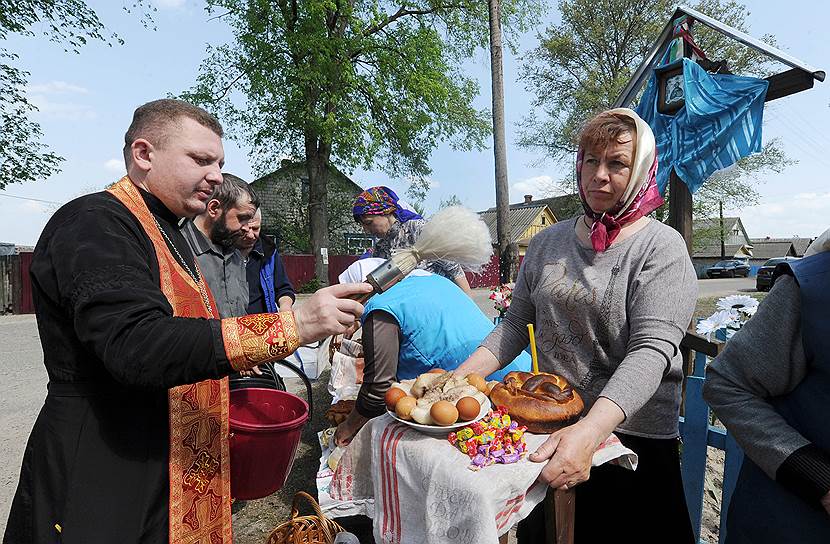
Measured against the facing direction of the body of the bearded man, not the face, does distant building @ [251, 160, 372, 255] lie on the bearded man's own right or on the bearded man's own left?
on the bearded man's own left

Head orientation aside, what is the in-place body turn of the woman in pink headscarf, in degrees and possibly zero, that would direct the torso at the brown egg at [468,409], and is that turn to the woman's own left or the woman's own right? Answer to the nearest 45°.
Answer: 0° — they already face it

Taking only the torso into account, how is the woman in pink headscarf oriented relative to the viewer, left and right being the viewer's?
facing the viewer and to the left of the viewer

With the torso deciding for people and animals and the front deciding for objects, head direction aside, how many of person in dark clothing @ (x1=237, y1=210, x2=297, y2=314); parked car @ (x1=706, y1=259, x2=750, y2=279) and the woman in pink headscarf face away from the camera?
0

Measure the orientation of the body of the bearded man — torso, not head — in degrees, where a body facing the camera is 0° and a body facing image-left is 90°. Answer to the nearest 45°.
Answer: approximately 315°

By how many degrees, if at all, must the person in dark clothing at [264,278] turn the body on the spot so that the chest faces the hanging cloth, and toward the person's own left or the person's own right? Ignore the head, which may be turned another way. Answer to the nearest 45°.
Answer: approximately 135° to the person's own left

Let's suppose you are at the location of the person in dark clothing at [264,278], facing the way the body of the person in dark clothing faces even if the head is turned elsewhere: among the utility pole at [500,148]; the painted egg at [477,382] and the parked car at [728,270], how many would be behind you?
2

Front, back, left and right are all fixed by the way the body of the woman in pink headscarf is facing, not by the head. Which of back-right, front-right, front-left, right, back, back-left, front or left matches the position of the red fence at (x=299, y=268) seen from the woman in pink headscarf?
right

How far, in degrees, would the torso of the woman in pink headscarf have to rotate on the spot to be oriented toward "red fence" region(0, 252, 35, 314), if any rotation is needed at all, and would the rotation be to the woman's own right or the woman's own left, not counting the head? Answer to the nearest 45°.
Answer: approximately 90° to the woman's own right

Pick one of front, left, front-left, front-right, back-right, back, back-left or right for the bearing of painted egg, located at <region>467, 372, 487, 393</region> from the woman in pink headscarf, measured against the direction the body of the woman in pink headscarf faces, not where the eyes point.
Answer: front-right

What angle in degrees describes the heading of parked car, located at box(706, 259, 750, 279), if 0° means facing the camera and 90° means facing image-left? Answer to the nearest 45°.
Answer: approximately 45°

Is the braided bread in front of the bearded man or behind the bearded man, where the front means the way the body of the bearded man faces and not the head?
in front

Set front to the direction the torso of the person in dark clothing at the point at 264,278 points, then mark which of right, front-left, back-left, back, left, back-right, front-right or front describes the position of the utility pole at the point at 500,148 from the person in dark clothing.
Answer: back

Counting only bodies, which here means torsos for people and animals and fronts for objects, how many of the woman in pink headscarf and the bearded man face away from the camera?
0

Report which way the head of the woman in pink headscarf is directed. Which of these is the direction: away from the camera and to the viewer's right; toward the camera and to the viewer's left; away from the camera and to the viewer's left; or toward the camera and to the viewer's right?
toward the camera and to the viewer's left

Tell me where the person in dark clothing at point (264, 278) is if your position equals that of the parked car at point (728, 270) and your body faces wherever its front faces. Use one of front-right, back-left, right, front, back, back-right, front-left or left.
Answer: front-left
